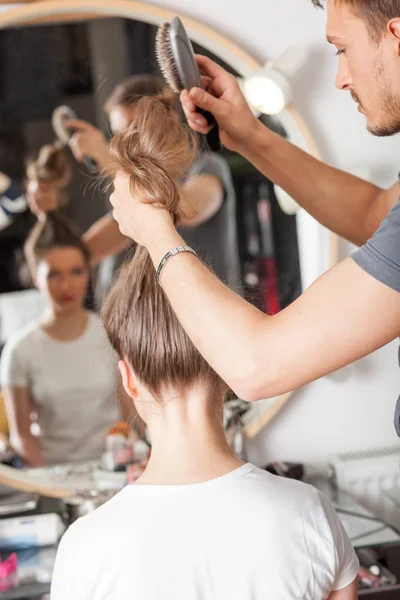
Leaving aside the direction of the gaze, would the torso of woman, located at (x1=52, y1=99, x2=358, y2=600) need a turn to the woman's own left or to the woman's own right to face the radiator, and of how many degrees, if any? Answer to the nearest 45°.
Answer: approximately 45° to the woman's own right

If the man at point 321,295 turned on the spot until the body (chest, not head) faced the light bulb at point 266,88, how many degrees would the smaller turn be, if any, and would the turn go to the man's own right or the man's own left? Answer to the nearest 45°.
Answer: approximately 90° to the man's own right

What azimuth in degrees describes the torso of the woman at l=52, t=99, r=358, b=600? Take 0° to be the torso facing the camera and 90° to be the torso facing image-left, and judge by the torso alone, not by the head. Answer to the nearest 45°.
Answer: approximately 180°

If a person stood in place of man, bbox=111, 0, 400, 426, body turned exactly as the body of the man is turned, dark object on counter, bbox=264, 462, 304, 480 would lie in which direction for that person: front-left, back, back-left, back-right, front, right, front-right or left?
right

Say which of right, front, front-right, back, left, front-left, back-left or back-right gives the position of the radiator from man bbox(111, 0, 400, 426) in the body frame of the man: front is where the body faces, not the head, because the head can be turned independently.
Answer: right

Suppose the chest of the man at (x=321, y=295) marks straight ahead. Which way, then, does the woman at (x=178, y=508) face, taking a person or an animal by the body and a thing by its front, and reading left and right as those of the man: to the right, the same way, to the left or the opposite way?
to the right

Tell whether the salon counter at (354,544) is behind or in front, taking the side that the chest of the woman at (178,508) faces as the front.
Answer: in front

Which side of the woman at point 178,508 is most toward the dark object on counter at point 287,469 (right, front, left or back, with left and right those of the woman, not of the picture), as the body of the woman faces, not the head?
front

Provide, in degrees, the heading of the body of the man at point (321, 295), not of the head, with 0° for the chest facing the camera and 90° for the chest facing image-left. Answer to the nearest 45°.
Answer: approximately 90°

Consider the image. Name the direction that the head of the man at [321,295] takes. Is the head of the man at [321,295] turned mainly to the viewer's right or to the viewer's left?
to the viewer's left

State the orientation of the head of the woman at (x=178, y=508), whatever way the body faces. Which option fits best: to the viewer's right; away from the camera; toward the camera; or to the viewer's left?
away from the camera
